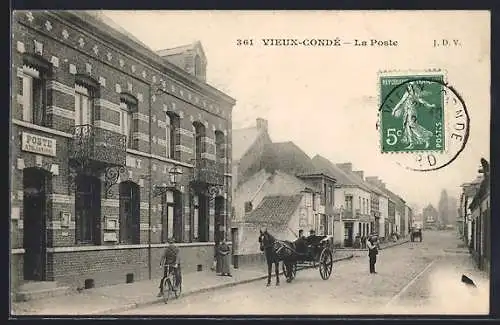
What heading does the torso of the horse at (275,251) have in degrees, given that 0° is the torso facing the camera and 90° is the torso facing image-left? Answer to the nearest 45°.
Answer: approximately 45°

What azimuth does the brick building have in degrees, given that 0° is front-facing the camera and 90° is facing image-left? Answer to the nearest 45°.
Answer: approximately 315°

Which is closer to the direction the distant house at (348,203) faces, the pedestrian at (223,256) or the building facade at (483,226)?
the building facade

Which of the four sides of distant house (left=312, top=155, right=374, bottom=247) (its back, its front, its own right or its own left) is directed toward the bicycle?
right

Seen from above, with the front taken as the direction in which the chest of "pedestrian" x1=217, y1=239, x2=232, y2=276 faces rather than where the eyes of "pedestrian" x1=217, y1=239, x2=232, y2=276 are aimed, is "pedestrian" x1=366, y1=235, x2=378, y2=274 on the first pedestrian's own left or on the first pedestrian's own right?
on the first pedestrian's own left
